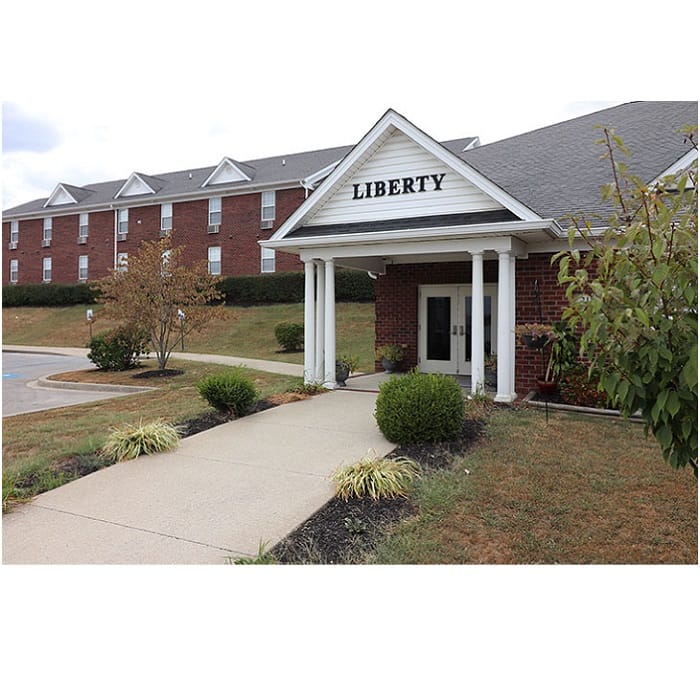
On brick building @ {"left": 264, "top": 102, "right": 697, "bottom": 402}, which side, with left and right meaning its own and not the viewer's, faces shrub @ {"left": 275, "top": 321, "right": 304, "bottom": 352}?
right

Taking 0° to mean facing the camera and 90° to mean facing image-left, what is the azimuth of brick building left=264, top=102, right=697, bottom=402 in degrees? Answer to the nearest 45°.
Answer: approximately 45°

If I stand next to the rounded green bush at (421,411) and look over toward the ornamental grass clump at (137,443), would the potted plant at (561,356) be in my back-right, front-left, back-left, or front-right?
back-right

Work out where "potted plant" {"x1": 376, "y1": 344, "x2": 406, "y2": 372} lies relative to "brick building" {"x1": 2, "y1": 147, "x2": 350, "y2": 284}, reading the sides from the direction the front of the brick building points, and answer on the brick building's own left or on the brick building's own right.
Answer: on the brick building's own left

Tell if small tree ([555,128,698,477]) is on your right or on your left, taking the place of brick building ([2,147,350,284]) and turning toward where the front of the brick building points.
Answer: on your left

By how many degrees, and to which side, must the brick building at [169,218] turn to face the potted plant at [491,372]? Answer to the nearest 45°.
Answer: approximately 45° to its left

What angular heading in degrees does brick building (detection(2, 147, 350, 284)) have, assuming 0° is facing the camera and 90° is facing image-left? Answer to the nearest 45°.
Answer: approximately 45°
